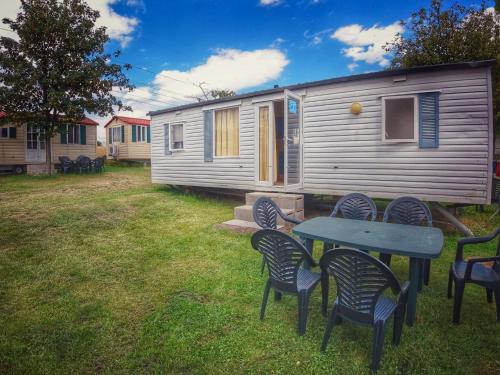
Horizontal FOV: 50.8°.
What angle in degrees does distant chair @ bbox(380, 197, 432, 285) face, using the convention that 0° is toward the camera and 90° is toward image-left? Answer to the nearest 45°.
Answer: approximately 0°

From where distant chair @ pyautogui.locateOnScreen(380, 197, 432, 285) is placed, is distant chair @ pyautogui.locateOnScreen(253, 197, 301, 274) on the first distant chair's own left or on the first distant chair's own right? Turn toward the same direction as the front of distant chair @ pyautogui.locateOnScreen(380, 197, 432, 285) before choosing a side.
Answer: on the first distant chair's own right

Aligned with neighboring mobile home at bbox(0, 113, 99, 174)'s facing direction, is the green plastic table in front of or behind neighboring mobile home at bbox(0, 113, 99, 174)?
in front

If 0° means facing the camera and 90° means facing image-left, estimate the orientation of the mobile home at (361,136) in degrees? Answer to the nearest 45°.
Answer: approximately 45°

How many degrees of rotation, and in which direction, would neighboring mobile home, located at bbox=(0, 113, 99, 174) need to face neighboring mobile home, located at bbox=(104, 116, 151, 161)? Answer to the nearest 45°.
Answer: approximately 135° to its left

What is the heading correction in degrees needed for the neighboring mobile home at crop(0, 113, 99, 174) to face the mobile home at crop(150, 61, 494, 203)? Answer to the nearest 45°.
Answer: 0° — it already faces it

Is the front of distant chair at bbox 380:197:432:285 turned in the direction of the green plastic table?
yes

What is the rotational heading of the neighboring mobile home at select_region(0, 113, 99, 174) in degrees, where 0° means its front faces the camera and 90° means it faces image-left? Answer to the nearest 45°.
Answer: approximately 0°

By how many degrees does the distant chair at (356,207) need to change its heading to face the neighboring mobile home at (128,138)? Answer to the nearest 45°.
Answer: approximately 135° to its right
